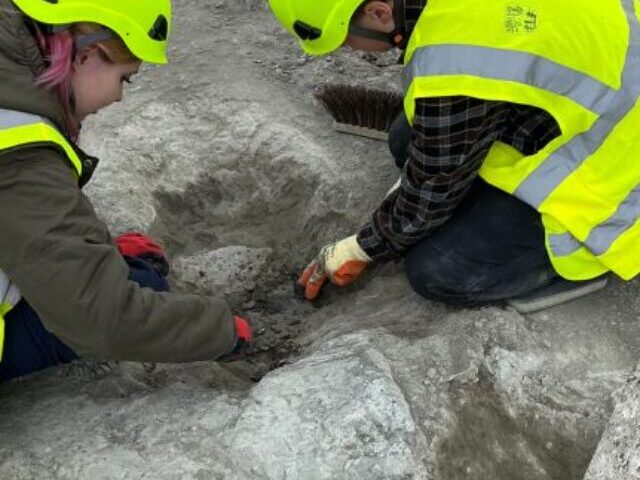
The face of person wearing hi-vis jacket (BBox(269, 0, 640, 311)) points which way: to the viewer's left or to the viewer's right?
to the viewer's left

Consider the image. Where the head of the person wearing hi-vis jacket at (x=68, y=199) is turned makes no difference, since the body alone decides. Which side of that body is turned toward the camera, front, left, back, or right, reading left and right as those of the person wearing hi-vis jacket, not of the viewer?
right

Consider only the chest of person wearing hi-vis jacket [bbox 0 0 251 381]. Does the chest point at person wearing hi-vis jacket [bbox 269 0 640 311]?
yes

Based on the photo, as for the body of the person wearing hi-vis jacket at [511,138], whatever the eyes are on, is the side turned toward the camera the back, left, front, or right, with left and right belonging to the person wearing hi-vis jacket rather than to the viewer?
left

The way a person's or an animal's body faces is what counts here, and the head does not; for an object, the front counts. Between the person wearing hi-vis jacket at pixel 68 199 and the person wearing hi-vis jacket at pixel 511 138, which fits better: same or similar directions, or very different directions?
very different directions

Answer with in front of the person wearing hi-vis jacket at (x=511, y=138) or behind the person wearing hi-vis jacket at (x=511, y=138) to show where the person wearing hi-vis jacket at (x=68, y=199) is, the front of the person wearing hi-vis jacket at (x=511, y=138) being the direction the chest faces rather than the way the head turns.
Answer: in front

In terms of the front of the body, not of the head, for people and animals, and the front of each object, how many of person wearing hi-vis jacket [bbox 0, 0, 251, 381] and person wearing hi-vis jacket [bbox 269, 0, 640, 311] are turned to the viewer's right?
1

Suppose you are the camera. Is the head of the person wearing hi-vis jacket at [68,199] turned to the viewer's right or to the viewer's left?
to the viewer's right
